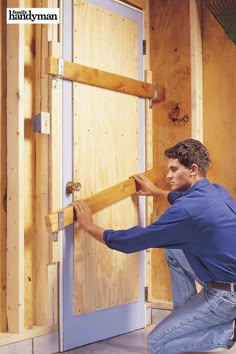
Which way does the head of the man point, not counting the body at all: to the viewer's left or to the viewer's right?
to the viewer's left

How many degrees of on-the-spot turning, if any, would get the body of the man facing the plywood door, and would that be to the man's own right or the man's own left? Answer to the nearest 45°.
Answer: approximately 45° to the man's own right

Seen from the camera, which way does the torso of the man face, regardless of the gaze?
to the viewer's left
